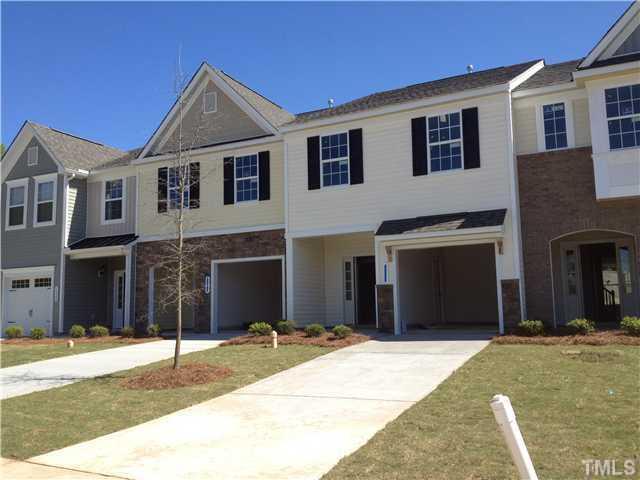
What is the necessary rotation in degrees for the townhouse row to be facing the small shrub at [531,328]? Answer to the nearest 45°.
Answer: approximately 90° to its left

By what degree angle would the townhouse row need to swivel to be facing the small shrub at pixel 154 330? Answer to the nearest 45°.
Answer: approximately 45° to its right

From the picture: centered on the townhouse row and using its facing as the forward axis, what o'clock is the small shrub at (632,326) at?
The small shrub is roughly at 9 o'clock from the townhouse row.

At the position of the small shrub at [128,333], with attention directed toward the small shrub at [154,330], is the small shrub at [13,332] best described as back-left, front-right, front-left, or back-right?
back-left

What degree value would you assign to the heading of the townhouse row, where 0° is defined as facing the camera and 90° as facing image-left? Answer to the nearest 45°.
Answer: approximately 45°

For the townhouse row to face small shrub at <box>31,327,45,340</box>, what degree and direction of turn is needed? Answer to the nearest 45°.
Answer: approximately 45° to its right

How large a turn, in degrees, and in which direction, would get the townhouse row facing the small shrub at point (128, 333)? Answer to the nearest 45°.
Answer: approximately 45° to its right
